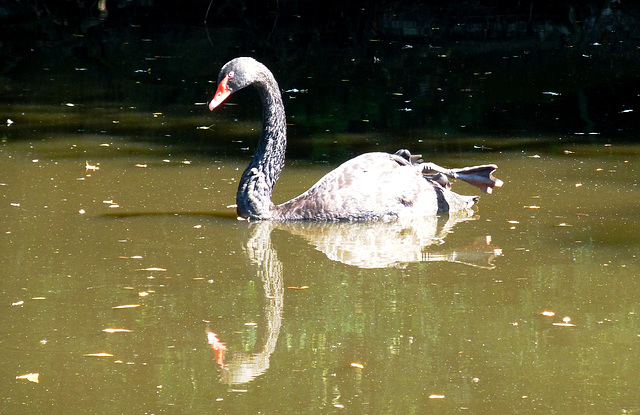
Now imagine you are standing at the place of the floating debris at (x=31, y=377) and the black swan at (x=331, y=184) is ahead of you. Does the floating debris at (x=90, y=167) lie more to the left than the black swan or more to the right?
left

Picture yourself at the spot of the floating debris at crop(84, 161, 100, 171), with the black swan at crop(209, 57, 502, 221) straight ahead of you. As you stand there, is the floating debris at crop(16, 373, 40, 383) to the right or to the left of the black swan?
right

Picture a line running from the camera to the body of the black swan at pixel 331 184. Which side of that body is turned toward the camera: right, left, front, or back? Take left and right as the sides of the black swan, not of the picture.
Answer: left

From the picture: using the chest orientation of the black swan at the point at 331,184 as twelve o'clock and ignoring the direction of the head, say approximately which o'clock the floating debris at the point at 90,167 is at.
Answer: The floating debris is roughly at 1 o'clock from the black swan.

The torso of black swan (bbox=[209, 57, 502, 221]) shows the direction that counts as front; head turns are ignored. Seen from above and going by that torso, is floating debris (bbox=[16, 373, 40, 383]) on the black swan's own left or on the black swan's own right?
on the black swan's own left
